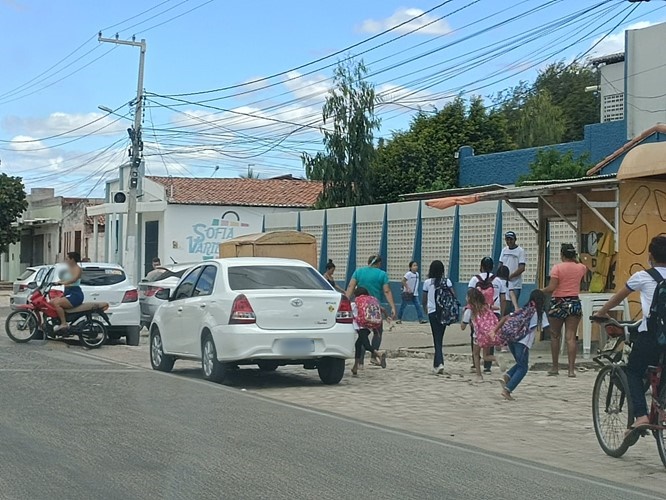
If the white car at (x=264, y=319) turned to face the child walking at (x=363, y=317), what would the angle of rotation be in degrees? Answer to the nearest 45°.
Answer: approximately 90° to its right

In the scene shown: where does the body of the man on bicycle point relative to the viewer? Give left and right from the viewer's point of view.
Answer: facing away from the viewer and to the left of the viewer

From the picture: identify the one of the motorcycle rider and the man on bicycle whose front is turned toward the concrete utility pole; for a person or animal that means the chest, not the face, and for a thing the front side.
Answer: the man on bicycle

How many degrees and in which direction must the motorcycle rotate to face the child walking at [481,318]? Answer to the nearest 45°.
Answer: approximately 135° to its left

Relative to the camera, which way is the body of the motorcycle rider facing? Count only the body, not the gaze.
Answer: to the viewer's left

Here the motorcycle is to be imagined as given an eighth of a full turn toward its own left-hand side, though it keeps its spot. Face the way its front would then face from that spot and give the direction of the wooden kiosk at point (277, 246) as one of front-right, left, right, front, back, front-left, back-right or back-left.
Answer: back

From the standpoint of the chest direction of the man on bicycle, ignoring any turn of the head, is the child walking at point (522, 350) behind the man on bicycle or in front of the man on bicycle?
in front

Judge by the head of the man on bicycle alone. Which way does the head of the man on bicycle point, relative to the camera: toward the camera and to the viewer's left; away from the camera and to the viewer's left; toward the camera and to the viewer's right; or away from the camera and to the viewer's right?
away from the camera and to the viewer's left

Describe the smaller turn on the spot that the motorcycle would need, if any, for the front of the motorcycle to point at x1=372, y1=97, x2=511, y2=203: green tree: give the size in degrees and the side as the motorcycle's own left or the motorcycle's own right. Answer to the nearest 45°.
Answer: approximately 135° to the motorcycle's own right

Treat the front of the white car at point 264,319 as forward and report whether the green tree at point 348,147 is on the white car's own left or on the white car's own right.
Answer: on the white car's own right

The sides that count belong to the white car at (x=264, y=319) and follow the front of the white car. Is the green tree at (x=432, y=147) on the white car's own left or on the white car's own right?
on the white car's own right

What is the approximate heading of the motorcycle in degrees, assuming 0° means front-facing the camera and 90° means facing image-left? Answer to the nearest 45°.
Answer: approximately 90°

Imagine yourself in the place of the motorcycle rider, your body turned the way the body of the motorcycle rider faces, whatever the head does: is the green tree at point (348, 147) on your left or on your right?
on your right

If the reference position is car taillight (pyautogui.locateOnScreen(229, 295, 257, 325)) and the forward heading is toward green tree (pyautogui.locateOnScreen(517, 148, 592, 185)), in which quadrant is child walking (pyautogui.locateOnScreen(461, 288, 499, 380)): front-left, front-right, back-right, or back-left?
front-right

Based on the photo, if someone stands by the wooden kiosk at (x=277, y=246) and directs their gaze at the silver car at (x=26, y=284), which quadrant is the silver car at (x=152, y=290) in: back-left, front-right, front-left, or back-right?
front-left

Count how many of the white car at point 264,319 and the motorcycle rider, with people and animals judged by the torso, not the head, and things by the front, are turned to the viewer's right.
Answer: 0
